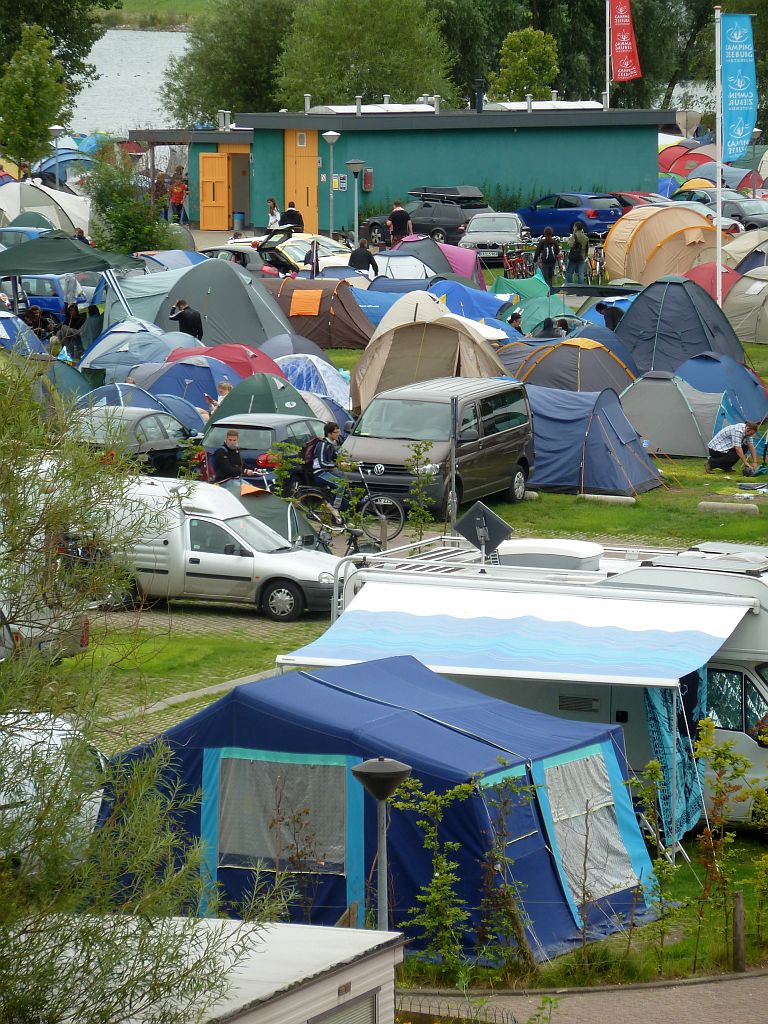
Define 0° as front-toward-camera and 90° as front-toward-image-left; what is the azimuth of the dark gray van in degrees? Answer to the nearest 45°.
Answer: approximately 45°

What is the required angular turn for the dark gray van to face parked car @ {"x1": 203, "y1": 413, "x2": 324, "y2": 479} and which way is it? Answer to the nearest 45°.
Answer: approximately 45° to its right

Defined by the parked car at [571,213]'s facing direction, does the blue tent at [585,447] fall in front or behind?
behind

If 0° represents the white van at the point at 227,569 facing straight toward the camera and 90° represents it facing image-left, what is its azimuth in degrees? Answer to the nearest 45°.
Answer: approximately 270°

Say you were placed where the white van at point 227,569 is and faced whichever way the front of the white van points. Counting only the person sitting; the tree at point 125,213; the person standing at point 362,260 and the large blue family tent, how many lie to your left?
3

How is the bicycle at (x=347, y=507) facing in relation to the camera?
to the viewer's right

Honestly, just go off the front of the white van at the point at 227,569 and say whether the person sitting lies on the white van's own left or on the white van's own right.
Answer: on the white van's own left

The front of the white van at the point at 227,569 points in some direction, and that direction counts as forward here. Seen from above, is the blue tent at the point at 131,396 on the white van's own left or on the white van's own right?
on the white van's own left
